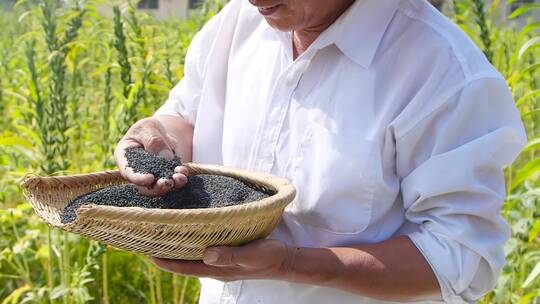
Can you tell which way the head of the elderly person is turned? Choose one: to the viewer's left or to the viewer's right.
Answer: to the viewer's left

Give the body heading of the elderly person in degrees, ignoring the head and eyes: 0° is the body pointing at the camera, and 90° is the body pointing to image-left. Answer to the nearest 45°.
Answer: approximately 45°
